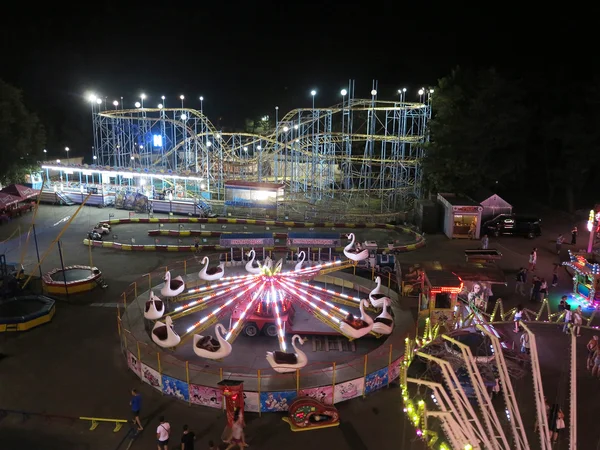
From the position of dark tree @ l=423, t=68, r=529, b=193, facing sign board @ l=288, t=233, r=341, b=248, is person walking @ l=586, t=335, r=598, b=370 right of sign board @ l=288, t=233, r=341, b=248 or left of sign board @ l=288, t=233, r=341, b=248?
left

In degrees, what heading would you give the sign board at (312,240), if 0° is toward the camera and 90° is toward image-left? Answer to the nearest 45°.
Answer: approximately 0°

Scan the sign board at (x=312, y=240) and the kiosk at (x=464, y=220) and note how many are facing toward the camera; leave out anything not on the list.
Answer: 2

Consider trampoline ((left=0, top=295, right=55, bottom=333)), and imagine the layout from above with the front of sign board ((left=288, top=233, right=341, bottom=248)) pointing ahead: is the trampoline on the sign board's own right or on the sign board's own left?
on the sign board's own right

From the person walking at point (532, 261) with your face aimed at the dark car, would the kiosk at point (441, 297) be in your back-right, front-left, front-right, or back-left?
back-left

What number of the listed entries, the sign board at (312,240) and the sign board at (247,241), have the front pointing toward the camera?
2

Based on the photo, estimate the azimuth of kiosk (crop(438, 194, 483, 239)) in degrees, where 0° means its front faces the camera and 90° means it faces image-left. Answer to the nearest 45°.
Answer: approximately 0°

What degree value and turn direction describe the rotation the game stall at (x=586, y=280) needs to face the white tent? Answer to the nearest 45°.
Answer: approximately 90° to its right

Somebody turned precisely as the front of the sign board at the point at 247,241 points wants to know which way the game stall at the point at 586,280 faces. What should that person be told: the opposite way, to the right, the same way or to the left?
to the right

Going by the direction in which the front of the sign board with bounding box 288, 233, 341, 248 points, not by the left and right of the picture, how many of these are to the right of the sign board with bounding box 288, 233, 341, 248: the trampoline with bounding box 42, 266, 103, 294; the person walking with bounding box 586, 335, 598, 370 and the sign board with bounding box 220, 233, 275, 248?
2

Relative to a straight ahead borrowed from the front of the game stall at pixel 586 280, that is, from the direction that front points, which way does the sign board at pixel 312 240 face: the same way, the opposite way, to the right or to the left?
to the left

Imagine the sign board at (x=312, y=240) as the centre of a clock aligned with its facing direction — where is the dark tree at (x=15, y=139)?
The dark tree is roughly at 4 o'clock from the sign board.

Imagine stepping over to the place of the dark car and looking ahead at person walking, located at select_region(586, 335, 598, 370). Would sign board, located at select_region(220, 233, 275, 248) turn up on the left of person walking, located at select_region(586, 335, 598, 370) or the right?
right

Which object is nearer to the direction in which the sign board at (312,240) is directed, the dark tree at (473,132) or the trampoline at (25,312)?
the trampoline
